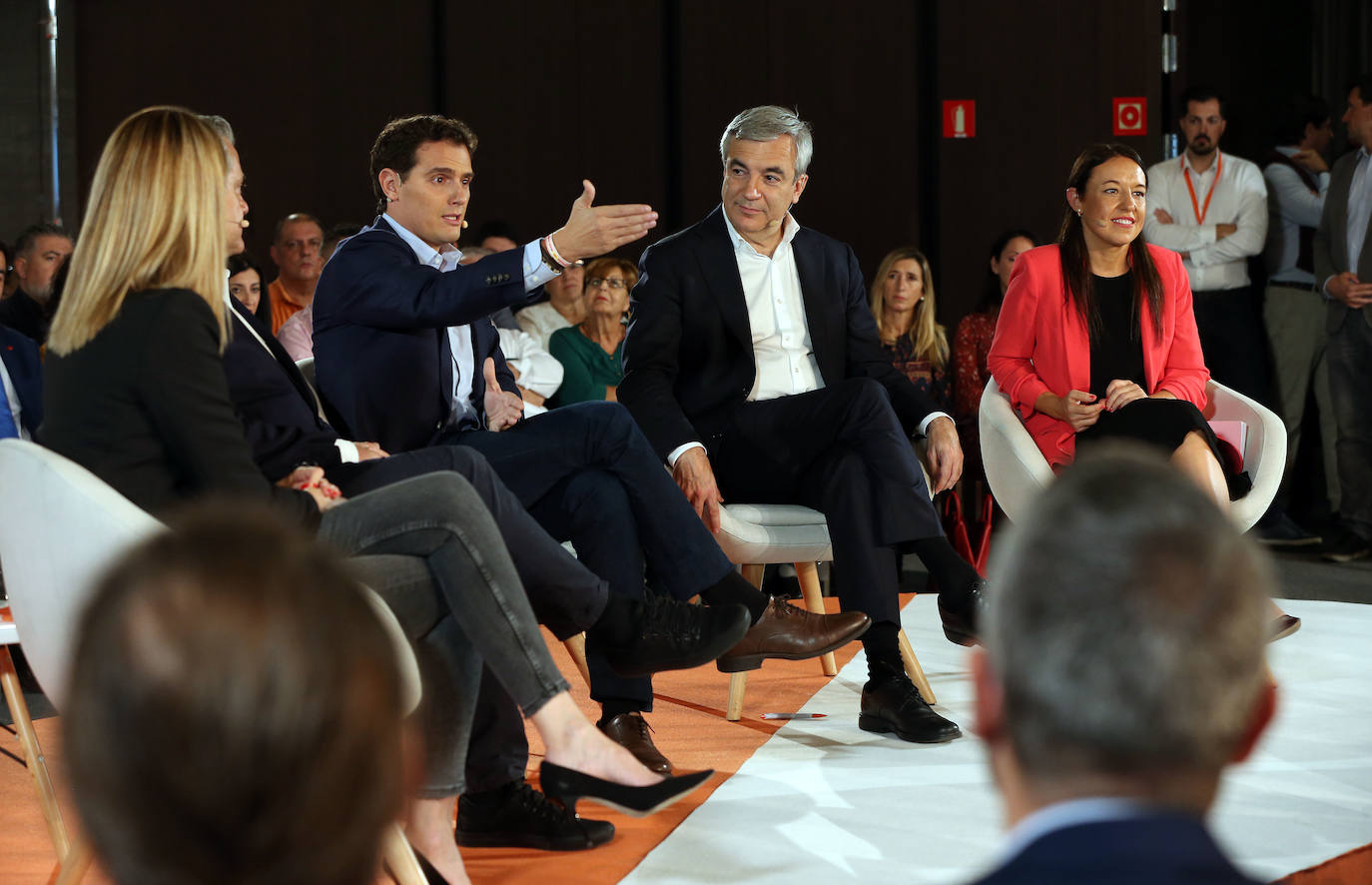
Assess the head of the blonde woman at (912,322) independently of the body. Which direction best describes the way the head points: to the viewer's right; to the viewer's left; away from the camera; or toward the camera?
toward the camera

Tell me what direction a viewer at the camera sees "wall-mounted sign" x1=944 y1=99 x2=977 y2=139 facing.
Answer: facing the viewer

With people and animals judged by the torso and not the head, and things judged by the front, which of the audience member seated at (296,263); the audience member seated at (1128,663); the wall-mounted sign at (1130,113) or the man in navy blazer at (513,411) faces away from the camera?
the audience member seated at (1128,663)

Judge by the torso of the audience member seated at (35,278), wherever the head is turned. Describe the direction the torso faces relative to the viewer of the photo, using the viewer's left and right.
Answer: facing the viewer and to the right of the viewer

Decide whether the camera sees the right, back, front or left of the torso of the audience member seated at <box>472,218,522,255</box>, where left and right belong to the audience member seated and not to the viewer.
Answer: front

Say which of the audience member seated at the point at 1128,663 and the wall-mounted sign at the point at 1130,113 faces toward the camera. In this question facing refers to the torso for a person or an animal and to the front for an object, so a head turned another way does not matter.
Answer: the wall-mounted sign

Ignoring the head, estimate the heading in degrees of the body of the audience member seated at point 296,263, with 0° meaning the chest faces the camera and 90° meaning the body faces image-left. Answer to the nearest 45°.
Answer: approximately 315°

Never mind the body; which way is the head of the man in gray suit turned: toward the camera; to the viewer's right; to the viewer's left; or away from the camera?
to the viewer's left

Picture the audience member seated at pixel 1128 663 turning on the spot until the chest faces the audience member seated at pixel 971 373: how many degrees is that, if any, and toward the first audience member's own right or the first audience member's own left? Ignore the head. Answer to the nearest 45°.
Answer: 0° — they already face them

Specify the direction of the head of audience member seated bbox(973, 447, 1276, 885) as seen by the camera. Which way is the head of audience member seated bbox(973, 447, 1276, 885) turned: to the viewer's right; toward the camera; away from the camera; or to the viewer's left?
away from the camera

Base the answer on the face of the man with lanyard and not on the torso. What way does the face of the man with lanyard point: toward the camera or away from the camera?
toward the camera

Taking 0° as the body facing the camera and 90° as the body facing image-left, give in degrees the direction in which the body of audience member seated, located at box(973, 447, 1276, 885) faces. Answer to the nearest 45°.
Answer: approximately 180°
